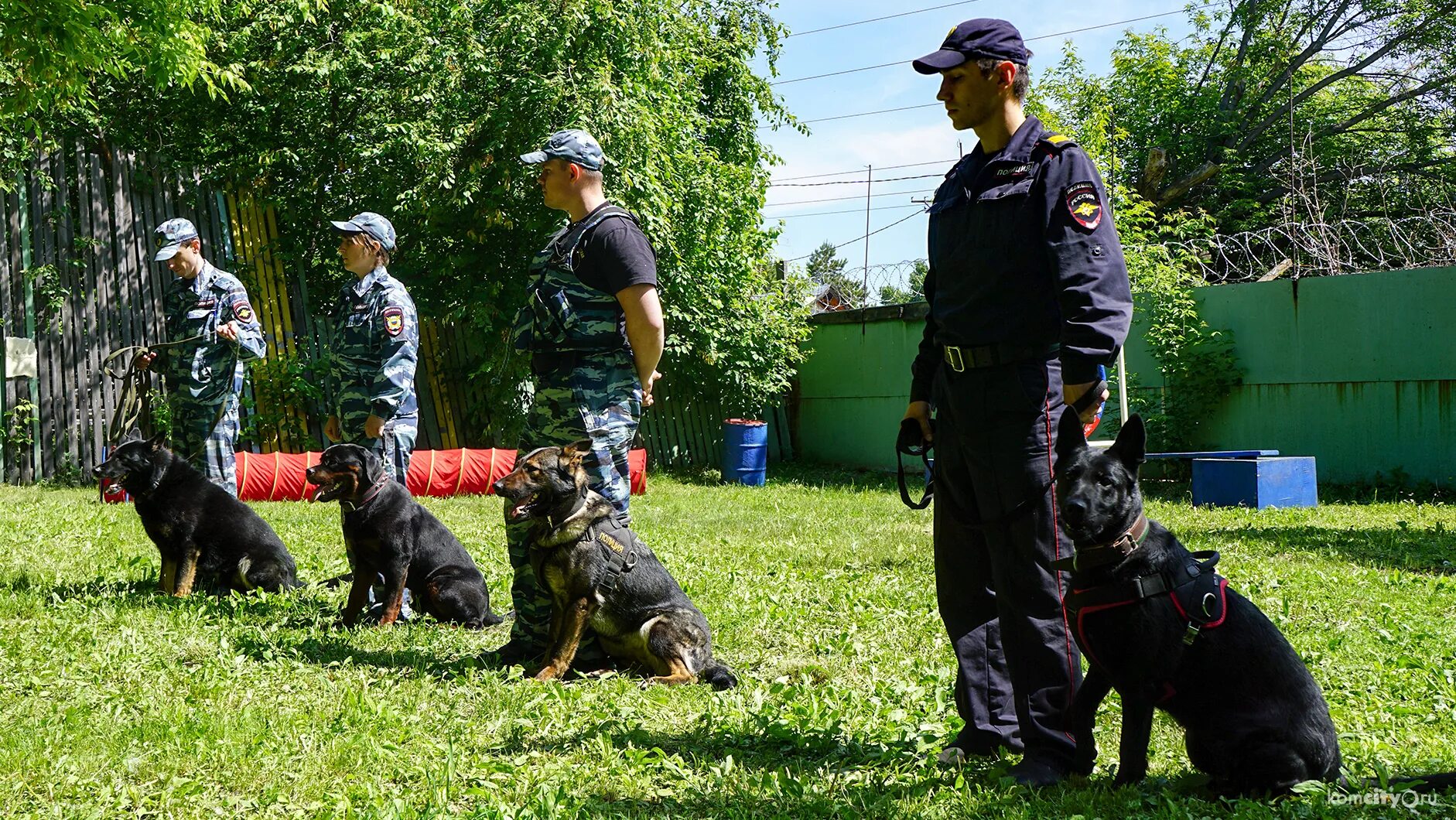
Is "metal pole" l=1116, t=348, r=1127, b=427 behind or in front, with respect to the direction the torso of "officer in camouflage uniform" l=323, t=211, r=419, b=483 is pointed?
behind

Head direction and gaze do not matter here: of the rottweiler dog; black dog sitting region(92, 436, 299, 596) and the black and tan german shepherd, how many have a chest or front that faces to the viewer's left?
3

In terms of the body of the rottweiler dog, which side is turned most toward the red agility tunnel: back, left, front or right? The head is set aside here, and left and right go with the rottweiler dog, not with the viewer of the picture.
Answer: right

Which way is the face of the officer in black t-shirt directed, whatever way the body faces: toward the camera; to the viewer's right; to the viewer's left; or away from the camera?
to the viewer's left

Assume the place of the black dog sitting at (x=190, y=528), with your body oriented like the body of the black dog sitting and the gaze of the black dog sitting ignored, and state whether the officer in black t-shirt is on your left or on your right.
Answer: on your left

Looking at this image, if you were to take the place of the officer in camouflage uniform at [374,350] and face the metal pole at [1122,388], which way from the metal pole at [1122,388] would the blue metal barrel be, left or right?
left

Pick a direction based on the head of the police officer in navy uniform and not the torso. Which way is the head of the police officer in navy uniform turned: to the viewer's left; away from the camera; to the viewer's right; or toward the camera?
to the viewer's left

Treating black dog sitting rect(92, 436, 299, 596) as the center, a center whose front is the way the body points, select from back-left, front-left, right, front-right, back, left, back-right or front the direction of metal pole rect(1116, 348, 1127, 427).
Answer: back

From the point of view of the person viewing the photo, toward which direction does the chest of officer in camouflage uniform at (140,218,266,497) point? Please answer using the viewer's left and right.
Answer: facing the viewer and to the left of the viewer

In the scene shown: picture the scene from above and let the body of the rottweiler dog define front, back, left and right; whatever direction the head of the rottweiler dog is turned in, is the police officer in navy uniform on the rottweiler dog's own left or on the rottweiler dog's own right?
on the rottweiler dog's own left

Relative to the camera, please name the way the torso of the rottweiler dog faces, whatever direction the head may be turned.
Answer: to the viewer's left

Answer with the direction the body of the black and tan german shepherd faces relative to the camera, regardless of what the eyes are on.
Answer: to the viewer's left

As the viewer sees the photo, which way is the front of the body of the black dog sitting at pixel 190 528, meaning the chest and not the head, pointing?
to the viewer's left

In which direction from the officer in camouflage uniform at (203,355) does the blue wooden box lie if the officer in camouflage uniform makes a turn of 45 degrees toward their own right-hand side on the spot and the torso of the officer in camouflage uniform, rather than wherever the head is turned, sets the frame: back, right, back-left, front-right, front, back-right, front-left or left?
back

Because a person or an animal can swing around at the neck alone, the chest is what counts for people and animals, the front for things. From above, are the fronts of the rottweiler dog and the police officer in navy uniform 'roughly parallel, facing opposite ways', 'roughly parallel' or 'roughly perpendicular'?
roughly parallel
